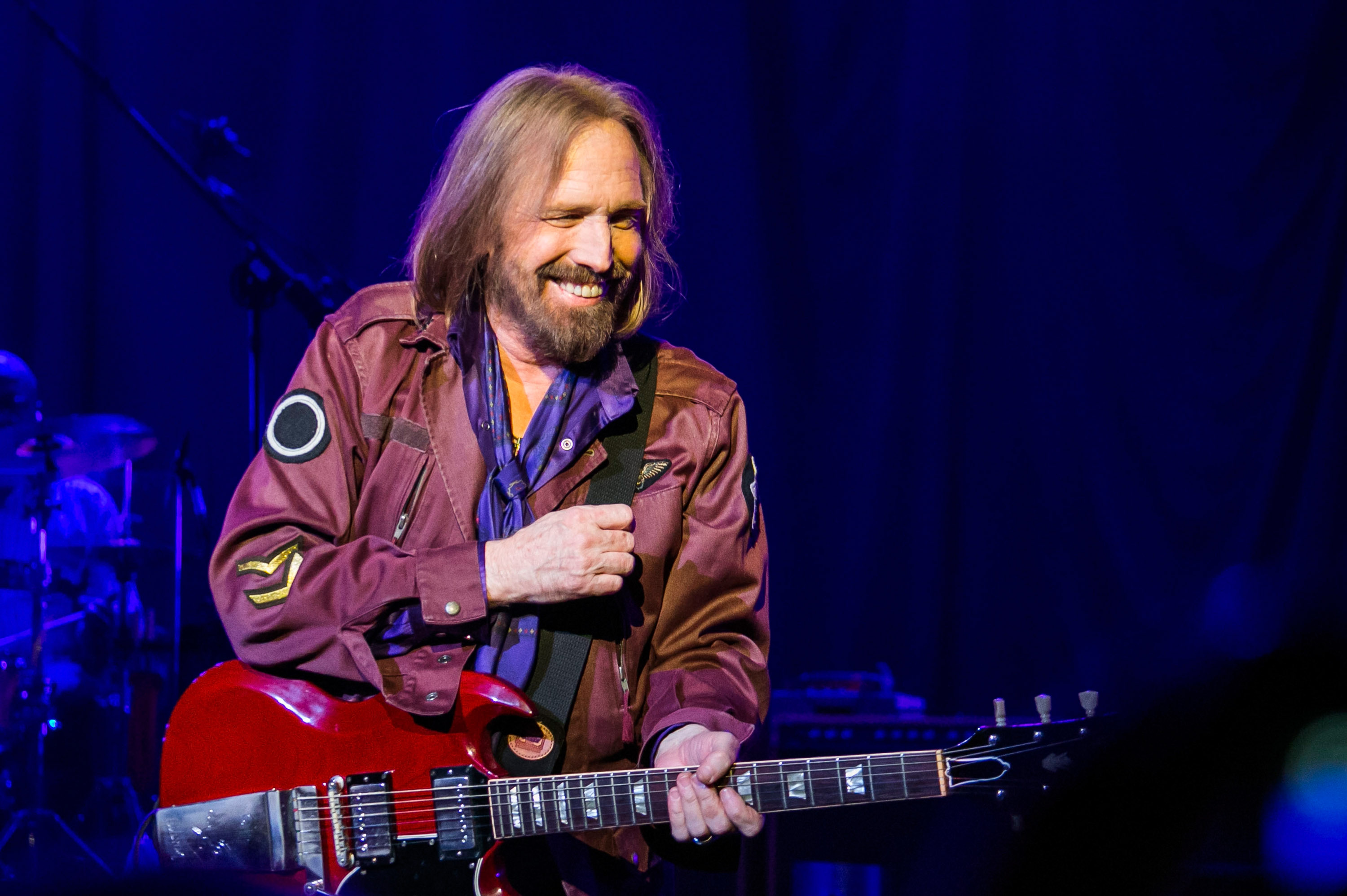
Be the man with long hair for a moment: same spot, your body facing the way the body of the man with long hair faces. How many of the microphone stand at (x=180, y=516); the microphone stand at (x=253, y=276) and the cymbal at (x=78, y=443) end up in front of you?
0

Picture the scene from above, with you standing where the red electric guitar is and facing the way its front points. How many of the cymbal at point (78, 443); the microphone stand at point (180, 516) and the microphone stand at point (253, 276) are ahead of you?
0

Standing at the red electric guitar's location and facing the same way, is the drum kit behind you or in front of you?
behind

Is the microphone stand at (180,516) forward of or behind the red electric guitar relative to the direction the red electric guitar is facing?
behind

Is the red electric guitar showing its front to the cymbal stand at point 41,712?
no

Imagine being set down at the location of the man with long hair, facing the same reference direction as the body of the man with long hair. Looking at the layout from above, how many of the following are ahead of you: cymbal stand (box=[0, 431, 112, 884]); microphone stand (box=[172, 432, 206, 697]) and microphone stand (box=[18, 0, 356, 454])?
0

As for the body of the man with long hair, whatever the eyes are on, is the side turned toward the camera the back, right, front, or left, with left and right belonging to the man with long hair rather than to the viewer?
front

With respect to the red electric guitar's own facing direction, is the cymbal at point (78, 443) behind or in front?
behind

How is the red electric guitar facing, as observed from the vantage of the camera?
facing the viewer

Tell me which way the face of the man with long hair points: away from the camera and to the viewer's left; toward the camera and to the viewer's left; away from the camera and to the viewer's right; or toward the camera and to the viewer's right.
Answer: toward the camera and to the viewer's right

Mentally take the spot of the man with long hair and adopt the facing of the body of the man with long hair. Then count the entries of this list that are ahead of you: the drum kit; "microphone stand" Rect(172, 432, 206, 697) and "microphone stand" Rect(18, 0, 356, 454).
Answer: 0
